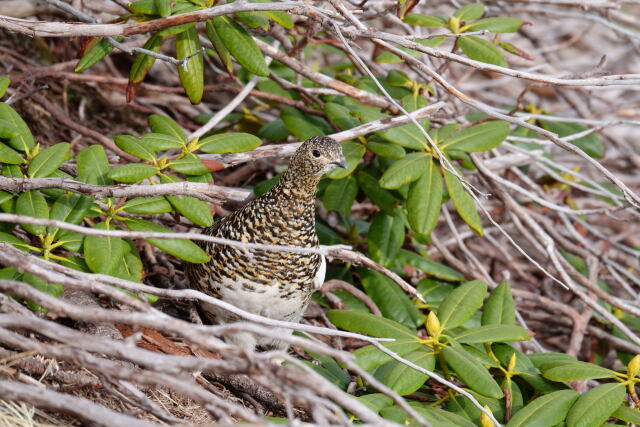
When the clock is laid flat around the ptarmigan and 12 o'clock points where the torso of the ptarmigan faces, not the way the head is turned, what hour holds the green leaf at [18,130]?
The green leaf is roughly at 6 o'clock from the ptarmigan.

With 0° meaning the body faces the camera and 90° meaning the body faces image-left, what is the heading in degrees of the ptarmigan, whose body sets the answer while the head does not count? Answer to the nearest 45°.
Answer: approximately 270°

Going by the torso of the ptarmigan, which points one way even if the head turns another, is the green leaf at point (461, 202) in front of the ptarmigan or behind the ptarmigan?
in front

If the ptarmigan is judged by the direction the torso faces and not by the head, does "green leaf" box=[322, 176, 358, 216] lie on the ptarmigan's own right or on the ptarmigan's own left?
on the ptarmigan's own left

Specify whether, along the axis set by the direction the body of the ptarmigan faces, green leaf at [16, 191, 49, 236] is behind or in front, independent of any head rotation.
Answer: behind

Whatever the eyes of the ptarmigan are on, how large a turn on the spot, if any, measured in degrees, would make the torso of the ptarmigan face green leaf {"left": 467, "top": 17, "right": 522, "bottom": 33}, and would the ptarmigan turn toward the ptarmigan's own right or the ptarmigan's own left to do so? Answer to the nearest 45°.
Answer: approximately 45° to the ptarmigan's own left

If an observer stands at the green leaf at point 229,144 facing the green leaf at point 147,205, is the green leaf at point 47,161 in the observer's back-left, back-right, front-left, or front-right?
front-right

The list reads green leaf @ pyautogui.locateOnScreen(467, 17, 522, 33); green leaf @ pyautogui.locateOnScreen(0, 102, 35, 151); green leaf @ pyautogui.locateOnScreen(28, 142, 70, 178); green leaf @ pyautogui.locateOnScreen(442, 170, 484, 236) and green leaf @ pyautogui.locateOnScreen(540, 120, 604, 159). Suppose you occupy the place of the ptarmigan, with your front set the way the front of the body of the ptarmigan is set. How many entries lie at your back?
2
